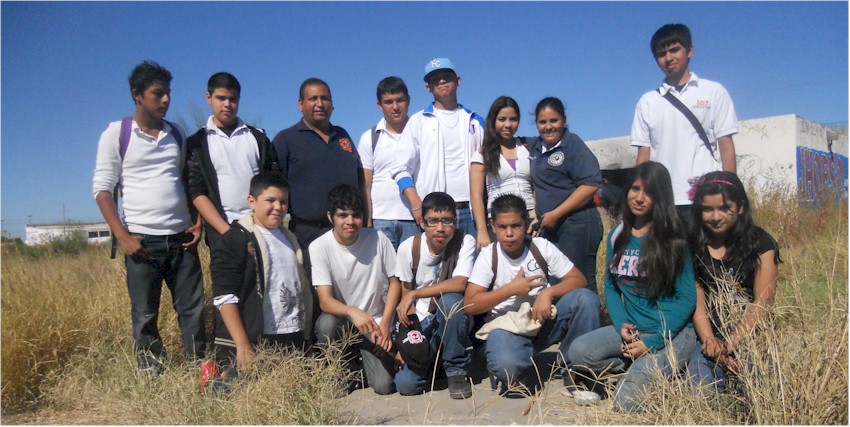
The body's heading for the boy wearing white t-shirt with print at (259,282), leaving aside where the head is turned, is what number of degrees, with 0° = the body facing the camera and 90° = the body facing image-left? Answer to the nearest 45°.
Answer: approximately 315°

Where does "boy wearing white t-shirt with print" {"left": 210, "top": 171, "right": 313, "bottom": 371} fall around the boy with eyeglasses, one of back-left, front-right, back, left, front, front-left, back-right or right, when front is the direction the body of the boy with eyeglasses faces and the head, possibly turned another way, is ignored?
right

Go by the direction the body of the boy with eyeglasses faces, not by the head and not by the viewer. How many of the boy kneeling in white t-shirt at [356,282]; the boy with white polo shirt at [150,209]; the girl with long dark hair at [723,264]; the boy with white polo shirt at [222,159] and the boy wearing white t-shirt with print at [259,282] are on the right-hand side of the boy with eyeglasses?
4

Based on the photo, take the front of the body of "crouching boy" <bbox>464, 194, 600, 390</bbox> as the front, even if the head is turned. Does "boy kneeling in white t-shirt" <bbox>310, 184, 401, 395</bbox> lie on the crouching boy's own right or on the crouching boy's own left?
on the crouching boy's own right

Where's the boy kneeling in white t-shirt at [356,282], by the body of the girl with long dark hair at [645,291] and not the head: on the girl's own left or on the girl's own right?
on the girl's own right

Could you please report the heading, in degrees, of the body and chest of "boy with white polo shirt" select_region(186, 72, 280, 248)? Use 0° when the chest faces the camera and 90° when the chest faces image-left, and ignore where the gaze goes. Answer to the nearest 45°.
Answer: approximately 0°

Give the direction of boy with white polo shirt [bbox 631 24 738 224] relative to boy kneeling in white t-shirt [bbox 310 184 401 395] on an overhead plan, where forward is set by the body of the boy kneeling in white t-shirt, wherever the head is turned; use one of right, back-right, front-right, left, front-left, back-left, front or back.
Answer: left
